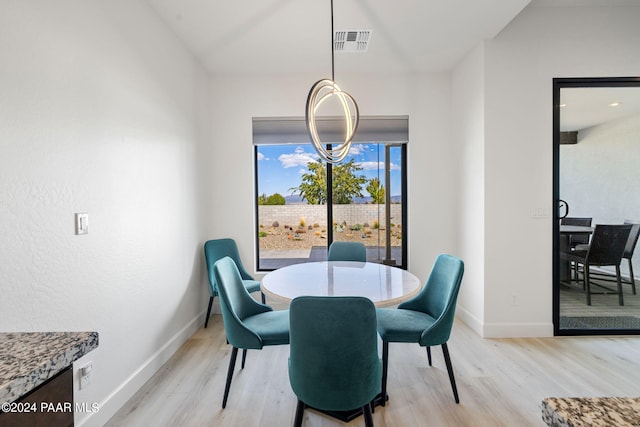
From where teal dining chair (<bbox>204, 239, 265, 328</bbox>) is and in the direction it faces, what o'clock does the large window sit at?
The large window is roughly at 10 o'clock from the teal dining chair.

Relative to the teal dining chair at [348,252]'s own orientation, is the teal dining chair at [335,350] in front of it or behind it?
in front

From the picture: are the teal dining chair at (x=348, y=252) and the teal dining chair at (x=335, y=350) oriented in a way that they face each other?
yes

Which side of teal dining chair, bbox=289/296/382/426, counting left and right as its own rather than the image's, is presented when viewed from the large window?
front

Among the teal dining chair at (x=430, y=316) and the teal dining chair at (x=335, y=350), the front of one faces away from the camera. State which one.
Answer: the teal dining chair at (x=335, y=350)

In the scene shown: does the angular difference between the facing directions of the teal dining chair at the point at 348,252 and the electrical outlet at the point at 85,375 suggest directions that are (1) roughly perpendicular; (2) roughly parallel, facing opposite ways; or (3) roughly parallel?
roughly perpendicular

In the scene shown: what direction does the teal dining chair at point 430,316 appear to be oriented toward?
to the viewer's left

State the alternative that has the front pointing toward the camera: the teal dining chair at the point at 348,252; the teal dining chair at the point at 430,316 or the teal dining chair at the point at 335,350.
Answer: the teal dining chair at the point at 348,252

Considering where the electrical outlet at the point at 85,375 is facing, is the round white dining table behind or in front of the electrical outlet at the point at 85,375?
in front

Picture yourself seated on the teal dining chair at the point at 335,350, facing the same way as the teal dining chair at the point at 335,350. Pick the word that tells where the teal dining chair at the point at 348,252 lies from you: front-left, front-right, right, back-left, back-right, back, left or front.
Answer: front

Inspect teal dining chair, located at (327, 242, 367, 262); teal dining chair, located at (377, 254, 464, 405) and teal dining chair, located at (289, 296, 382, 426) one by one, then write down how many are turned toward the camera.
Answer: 1

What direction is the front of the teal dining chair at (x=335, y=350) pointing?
away from the camera

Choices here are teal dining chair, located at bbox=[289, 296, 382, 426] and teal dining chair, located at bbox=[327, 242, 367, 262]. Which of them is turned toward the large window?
teal dining chair, located at bbox=[289, 296, 382, 426]

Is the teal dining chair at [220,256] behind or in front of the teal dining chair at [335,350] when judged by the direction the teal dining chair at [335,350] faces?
in front

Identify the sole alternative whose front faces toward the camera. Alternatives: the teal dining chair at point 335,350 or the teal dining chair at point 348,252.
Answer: the teal dining chair at point 348,252

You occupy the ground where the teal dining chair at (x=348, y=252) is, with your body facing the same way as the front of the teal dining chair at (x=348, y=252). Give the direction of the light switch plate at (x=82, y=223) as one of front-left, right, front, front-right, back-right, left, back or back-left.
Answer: front-right

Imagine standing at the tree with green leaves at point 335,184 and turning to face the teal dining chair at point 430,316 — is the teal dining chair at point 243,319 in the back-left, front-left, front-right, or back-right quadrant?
front-right

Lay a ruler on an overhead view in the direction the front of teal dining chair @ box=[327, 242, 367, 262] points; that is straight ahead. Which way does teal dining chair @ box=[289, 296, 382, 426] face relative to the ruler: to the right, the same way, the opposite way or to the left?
the opposite way

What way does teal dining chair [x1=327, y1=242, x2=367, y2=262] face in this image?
toward the camera
